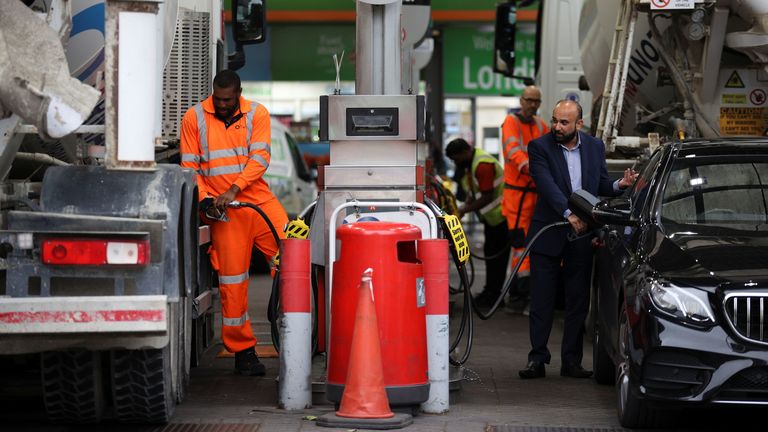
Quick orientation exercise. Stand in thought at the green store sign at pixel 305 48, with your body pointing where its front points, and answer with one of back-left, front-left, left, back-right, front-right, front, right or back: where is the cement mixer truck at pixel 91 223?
front

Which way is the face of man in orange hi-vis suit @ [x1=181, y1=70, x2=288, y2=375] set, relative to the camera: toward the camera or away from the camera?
toward the camera

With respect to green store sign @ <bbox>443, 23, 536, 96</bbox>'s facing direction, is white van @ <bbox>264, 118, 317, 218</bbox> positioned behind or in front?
in front

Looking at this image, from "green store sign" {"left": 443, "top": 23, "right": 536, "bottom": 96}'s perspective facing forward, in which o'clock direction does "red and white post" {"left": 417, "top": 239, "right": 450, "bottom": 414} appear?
The red and white post is roughly at 12 o'clock from the green store sign.

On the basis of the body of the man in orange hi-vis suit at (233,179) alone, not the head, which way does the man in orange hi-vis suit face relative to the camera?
toward the camera

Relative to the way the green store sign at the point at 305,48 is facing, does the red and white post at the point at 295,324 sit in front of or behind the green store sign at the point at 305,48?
in front

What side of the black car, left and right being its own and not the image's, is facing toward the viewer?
front

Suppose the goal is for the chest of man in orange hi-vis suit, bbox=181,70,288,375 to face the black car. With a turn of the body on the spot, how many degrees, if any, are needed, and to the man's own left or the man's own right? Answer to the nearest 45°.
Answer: approximately 45° to the man's own left

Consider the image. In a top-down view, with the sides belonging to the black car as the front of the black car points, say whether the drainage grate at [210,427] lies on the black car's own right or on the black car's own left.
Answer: on the black car's own right

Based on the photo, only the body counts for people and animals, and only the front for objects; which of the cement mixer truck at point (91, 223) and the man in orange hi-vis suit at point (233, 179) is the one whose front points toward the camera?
the man in orange hi-vis suit

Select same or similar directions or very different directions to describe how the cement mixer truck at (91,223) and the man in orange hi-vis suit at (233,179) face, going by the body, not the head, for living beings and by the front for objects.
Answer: very different directions

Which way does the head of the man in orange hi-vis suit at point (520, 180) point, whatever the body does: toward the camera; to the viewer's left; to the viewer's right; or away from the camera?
toward the camera

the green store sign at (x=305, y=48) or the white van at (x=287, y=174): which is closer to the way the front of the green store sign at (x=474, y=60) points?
the white van

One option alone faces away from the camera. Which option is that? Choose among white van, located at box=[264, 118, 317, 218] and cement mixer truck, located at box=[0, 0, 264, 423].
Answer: the cement mixer truck

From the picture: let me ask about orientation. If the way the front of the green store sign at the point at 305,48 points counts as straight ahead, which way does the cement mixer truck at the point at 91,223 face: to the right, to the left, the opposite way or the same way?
the opposite way

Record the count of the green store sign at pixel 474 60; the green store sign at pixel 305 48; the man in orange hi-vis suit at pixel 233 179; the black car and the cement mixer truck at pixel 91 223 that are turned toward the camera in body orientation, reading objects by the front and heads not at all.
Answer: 4

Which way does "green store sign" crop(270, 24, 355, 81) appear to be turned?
toward the camera

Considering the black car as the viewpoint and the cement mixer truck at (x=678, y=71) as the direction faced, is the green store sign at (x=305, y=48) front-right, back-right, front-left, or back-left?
front-left

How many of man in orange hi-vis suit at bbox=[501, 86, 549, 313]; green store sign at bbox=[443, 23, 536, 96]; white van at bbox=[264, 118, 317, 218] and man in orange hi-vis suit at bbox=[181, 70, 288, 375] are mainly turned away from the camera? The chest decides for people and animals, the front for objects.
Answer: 0

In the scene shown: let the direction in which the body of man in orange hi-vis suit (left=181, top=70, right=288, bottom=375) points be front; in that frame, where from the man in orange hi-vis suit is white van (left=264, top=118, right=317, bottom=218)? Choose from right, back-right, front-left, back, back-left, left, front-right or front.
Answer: back

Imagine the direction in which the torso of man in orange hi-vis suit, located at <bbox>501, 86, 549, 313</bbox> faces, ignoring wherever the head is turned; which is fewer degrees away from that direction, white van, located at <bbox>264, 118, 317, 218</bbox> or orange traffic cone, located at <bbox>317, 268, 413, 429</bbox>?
the orange traffic cone

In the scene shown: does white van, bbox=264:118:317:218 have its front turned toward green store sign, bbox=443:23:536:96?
no
